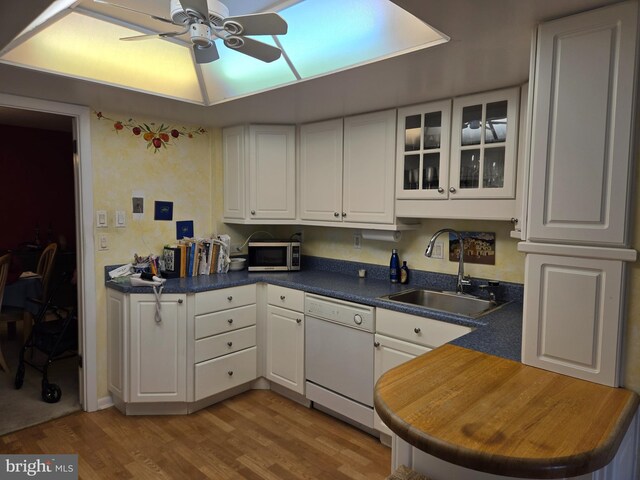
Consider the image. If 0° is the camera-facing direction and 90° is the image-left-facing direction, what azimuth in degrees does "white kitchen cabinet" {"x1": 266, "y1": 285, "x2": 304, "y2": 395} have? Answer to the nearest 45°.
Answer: approximately 45°

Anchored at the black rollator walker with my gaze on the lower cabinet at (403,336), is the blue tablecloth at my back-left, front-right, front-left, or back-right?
back-left

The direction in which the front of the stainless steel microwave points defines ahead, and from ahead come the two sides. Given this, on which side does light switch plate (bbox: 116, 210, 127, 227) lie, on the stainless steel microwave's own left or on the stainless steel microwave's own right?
on the stainless steel microwave's own right

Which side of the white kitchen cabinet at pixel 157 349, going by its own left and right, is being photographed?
front

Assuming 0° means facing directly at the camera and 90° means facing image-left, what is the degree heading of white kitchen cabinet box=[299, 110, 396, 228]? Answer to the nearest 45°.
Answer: approximately 45°

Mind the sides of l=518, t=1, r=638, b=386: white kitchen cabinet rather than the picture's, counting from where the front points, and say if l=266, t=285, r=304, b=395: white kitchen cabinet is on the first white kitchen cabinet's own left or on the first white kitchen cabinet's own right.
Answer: on the first white kitchen cabinet's own right

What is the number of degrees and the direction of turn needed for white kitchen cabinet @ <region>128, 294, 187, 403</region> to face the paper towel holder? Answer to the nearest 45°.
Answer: approximately 90° to its left

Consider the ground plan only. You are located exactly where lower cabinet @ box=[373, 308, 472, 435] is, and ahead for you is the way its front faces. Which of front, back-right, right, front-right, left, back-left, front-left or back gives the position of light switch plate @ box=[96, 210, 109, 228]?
front-right

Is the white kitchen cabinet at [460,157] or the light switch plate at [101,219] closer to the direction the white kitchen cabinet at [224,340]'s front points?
the white kitchen cabinet

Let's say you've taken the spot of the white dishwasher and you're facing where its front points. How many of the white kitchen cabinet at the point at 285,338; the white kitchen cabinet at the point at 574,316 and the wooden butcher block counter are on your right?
1

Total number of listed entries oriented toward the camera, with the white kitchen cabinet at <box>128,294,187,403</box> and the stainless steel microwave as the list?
2

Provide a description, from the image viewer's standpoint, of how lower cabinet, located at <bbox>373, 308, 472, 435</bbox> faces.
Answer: facing the viewer and to the left of the viewer

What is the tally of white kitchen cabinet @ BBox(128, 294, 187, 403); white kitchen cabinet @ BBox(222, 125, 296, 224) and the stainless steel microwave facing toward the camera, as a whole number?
3
